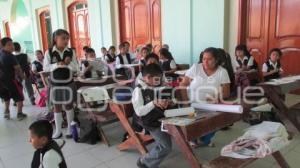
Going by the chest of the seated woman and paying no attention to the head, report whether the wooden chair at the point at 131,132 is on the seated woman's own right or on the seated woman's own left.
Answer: on the seated woman's own right

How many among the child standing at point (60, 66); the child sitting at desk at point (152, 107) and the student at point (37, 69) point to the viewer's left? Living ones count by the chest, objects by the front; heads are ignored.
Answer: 0

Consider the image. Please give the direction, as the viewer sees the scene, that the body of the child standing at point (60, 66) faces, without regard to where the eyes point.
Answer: toward the camera

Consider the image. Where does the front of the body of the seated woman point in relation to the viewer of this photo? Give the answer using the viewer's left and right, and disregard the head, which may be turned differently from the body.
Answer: facing the viewer and to the left of the viewer

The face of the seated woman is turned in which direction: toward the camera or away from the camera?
toward the camera

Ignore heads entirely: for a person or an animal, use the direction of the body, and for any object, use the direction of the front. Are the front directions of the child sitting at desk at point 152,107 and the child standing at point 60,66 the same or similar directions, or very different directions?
same or similar directions

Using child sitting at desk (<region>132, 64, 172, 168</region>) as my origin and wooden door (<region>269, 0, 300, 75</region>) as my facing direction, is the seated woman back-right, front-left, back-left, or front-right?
front-right

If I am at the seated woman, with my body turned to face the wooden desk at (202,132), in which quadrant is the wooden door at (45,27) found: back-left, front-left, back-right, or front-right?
back-right

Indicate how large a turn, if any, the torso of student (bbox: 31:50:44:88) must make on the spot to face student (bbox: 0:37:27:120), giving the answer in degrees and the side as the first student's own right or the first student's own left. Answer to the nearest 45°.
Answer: approximately 45° to the first student's own right

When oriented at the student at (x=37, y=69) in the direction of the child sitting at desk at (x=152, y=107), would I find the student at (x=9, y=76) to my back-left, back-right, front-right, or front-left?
front-right

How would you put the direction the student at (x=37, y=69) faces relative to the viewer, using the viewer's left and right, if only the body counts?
facing the viewer and to the right of the viewer

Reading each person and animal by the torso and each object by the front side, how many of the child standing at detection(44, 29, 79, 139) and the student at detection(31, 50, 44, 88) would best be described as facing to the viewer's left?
0

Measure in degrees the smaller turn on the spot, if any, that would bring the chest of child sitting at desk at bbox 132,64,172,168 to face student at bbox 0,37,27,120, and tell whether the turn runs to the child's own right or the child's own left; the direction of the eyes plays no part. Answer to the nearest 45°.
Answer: approximately 180°

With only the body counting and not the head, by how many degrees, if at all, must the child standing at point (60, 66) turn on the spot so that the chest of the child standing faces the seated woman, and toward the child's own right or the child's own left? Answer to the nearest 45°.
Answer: approximately 45° to the child's own left
